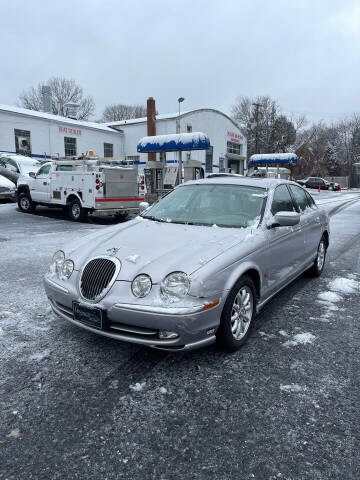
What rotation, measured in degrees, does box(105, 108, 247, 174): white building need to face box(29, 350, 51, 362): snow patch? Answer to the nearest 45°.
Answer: approximately 45° to its right

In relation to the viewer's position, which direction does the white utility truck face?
facing away from the viewer and to the left of the viewer

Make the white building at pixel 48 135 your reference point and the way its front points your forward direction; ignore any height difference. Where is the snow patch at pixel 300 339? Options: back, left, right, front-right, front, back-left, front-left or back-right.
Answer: front-right

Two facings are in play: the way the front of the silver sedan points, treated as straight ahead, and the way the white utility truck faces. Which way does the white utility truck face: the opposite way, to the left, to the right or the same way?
to the right

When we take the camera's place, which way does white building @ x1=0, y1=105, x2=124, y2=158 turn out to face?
facing the viewer and to the right of the viewer

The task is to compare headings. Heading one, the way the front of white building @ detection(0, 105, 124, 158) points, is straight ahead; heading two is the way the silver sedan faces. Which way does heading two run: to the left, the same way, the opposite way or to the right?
to the right

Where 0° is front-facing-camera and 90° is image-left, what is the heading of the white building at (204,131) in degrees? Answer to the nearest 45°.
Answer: approximately 315°

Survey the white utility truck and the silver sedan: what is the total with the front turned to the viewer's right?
0

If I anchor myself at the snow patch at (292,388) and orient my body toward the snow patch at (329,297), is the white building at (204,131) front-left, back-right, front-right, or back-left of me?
front-left

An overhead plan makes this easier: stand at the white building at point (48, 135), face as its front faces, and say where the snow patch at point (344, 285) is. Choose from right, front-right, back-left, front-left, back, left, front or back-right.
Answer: front-right

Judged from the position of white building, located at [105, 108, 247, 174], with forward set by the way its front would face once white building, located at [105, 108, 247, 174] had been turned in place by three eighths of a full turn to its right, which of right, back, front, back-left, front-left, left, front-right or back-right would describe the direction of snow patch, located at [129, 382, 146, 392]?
left

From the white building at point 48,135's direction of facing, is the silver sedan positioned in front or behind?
in front
